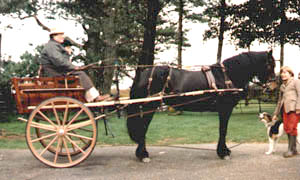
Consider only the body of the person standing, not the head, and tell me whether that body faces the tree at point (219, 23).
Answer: no

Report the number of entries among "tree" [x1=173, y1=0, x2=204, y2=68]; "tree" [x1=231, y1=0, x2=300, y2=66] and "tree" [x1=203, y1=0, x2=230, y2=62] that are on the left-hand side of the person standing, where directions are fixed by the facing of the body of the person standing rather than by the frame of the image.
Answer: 0

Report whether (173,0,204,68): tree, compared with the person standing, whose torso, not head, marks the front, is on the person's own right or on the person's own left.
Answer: on the person's own right

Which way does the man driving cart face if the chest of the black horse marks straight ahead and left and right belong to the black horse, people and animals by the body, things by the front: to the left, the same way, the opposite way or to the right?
the same way

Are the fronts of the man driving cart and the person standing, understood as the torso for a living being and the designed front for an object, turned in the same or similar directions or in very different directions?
very different directions

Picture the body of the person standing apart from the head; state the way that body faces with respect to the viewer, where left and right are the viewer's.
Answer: facing the viewer and to the left of the viewer

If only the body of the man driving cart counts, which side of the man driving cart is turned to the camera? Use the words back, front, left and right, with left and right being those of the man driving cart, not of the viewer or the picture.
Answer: right

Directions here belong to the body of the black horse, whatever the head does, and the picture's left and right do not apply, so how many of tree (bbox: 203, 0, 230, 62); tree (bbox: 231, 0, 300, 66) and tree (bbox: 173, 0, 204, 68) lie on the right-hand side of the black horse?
0

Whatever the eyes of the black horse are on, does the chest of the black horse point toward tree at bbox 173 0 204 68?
no

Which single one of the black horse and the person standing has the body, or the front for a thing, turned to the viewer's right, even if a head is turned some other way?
the black horse

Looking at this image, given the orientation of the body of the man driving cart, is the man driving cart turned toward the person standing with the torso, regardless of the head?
yes

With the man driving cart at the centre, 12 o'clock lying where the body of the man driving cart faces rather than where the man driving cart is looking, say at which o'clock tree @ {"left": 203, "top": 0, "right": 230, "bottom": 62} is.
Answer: The tree is roughly at 10 o'clock from the man driving cart.

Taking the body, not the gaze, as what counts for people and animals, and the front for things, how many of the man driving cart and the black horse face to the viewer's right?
2

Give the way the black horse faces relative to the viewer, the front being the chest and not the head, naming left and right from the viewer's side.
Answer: facing to the right of the viewer

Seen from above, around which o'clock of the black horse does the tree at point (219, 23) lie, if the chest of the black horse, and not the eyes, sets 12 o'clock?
The tree is roughly at 9 o'clock from the black horse.

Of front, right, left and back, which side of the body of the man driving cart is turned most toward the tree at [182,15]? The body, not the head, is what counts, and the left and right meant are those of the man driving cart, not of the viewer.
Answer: left

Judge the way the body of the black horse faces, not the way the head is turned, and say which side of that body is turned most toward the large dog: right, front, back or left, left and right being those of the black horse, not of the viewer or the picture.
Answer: front

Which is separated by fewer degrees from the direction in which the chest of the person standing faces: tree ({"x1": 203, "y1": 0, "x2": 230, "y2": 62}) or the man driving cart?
the man driving cart
